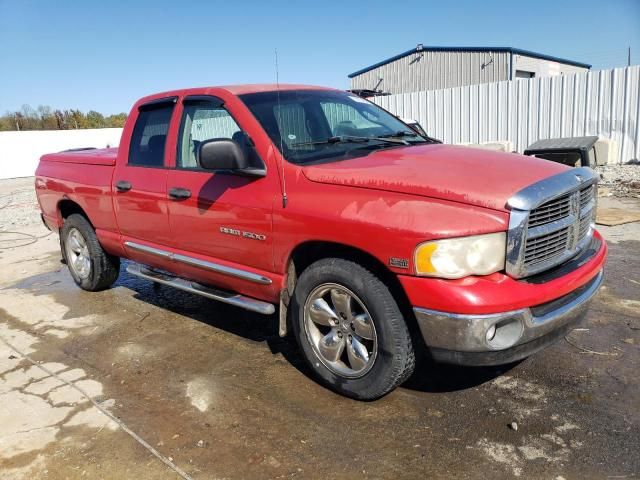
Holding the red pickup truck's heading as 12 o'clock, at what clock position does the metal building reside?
The metal building is roughly at 8 o'clock from the red pickup truck.

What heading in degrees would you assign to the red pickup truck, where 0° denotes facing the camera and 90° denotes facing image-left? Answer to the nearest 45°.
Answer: approximately 315°
